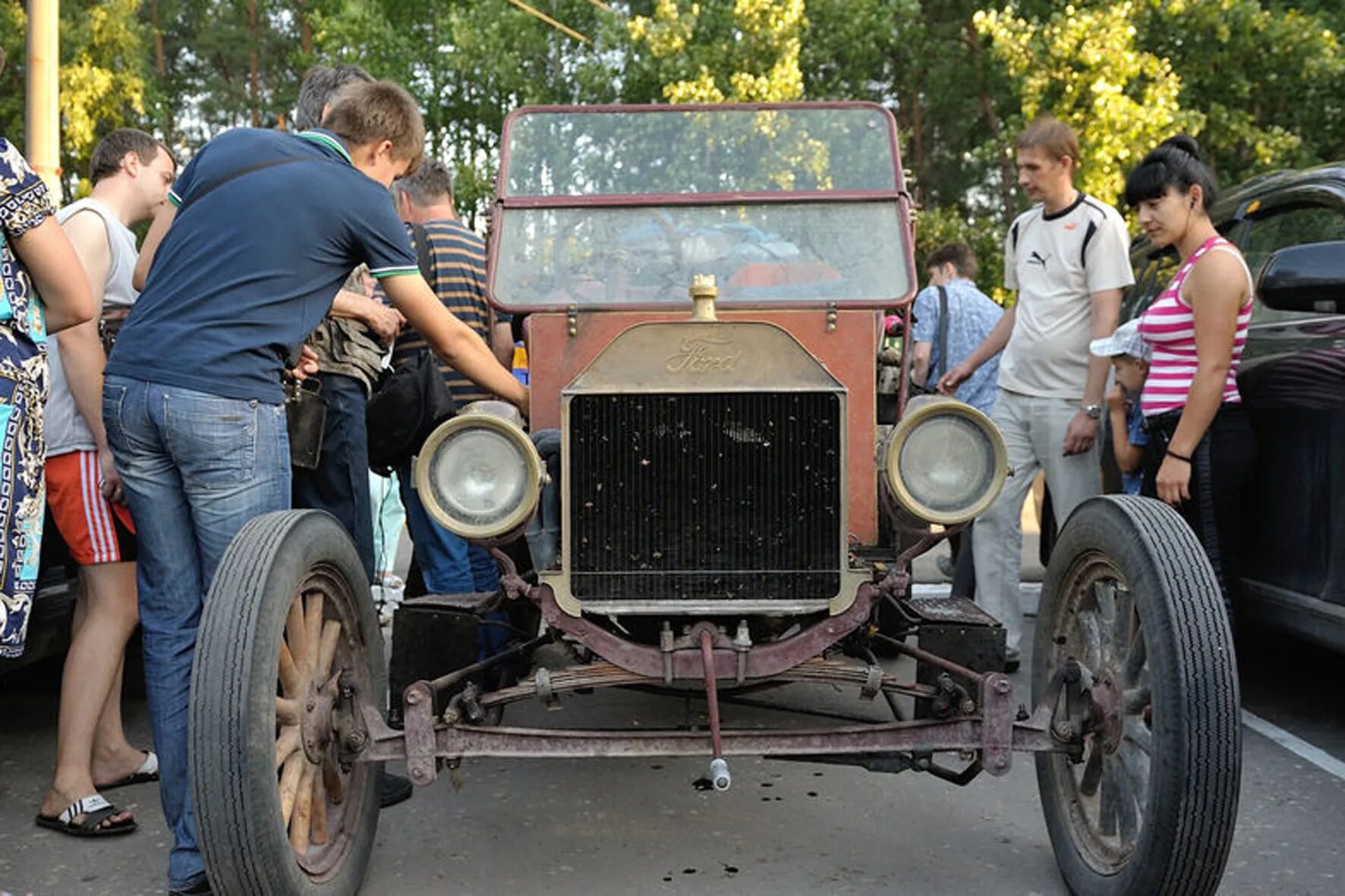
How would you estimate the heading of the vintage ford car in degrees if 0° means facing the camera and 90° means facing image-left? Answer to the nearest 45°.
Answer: approximately 0°

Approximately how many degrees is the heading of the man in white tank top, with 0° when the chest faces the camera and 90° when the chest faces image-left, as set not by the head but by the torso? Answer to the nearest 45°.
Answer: approximately 270°

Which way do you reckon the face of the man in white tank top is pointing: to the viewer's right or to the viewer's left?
to the viewer's right

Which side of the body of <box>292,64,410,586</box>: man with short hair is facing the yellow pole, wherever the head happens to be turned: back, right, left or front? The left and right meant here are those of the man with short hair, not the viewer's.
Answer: left

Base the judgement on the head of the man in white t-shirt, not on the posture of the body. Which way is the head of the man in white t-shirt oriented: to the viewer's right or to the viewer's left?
to the viewer's left

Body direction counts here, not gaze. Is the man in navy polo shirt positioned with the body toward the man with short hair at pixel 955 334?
yes

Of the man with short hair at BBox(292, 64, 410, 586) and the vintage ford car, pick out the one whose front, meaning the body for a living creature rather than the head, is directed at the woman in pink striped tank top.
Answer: the man with short hair

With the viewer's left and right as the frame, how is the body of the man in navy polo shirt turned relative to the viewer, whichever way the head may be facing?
facing away from the viewer and to the right of the viewer

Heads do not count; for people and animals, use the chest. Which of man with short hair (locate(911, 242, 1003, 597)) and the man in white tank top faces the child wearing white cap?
the man in white tank top

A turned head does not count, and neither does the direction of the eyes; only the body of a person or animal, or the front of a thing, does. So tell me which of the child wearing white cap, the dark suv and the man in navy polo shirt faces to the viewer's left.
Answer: the child wearing white cap

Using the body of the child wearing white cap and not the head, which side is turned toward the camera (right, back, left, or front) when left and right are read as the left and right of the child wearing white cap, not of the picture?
left
